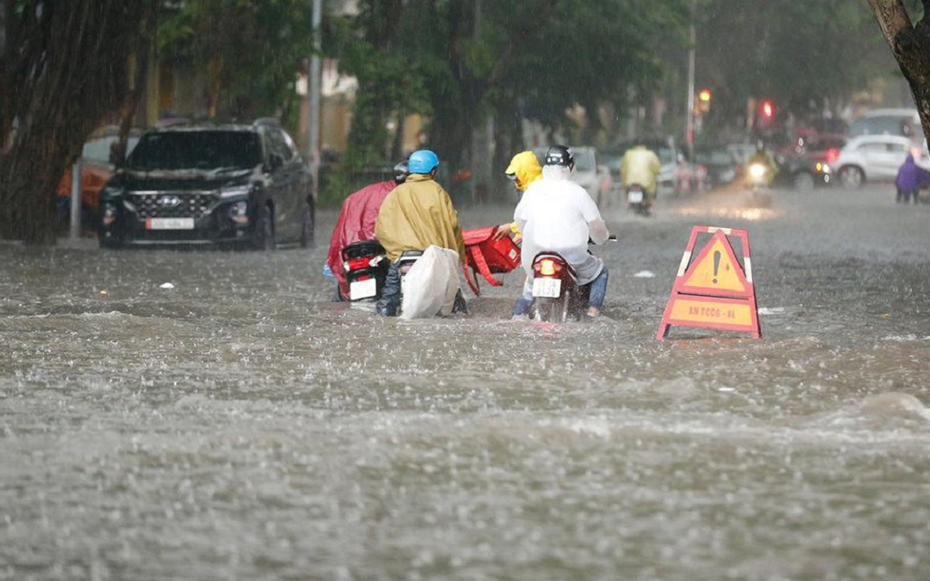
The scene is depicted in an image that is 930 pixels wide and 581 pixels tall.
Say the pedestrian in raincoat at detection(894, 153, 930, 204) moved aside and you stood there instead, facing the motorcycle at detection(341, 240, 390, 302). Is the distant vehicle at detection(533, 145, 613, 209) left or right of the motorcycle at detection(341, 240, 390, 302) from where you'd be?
right

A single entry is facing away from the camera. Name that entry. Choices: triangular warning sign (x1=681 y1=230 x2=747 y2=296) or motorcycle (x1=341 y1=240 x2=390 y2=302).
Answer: the motorcycle

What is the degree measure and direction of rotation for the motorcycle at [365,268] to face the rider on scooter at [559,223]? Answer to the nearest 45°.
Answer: approximately 135° to its right

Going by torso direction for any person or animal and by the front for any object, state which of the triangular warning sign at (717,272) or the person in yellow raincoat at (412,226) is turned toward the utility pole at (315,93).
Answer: the person in yellow raincoat

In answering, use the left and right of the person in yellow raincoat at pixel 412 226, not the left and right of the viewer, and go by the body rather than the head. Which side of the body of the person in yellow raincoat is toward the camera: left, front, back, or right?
back

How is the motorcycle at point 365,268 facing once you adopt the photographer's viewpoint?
facing away from the viewer
